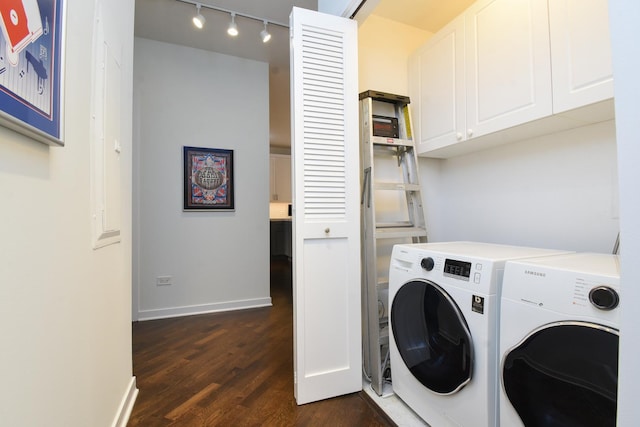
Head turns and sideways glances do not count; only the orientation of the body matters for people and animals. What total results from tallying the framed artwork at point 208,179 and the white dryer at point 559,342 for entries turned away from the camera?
0

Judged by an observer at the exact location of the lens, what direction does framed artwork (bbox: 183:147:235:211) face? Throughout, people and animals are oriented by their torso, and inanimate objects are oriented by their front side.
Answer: facing the viewer

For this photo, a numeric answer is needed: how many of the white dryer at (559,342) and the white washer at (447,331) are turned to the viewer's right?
0

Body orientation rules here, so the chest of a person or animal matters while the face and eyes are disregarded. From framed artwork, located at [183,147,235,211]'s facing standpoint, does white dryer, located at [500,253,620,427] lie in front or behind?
in front

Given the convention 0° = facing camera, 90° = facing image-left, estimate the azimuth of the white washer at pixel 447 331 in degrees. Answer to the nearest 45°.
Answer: approximately 45°

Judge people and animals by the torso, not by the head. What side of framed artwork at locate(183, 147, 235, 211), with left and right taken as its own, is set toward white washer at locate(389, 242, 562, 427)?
front

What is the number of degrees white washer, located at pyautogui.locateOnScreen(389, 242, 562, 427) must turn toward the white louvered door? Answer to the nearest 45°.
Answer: approximately 45° to its right

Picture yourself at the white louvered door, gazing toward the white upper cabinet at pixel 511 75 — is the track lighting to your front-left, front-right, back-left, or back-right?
back-left
